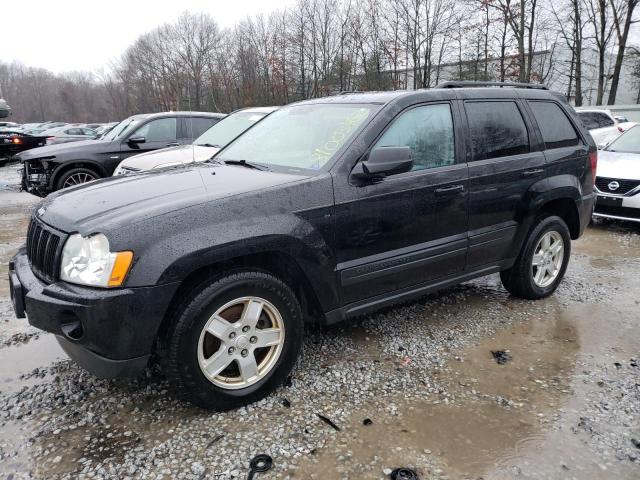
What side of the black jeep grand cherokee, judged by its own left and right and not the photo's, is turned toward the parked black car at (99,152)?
right

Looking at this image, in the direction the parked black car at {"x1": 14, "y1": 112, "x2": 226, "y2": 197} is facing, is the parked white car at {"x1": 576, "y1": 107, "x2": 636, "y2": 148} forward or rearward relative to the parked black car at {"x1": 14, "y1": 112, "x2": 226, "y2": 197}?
rearward

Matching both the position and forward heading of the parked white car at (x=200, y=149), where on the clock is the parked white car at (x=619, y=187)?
the parked white car at (x=619, y=187) is roughly at 8 o'clock from the parked white car at (x=200, y=149).

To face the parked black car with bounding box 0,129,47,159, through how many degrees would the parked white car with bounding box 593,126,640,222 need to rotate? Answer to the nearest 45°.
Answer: approximately 45° to its right

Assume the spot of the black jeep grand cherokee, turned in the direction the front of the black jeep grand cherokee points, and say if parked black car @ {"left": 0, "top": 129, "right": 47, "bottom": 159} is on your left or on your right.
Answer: on your right

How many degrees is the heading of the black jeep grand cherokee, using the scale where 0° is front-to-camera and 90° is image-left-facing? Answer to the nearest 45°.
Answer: approximately 45°

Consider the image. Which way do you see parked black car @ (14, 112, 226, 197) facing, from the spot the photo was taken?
facing the viewer and to the left of the viewer

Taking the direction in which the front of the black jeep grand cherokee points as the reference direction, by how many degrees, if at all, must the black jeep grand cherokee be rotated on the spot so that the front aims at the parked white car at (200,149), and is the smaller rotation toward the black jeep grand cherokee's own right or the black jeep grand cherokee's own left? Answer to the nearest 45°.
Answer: approximately 135° to the black jeep grand cherokee's own right

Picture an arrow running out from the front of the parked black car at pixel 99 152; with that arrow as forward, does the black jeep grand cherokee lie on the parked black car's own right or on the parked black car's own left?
on the parked black car's own left

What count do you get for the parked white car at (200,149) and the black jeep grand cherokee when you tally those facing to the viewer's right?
0

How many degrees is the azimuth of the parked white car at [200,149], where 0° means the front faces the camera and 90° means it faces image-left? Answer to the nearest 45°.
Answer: approximately 45°

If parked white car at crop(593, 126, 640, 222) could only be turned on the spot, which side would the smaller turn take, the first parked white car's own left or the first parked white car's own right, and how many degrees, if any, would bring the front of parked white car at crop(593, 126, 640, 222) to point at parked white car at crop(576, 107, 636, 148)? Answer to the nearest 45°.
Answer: approximately 135° to the first parked white car's own right

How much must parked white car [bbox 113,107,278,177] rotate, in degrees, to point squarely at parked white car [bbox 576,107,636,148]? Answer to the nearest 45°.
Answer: approximately 180°
